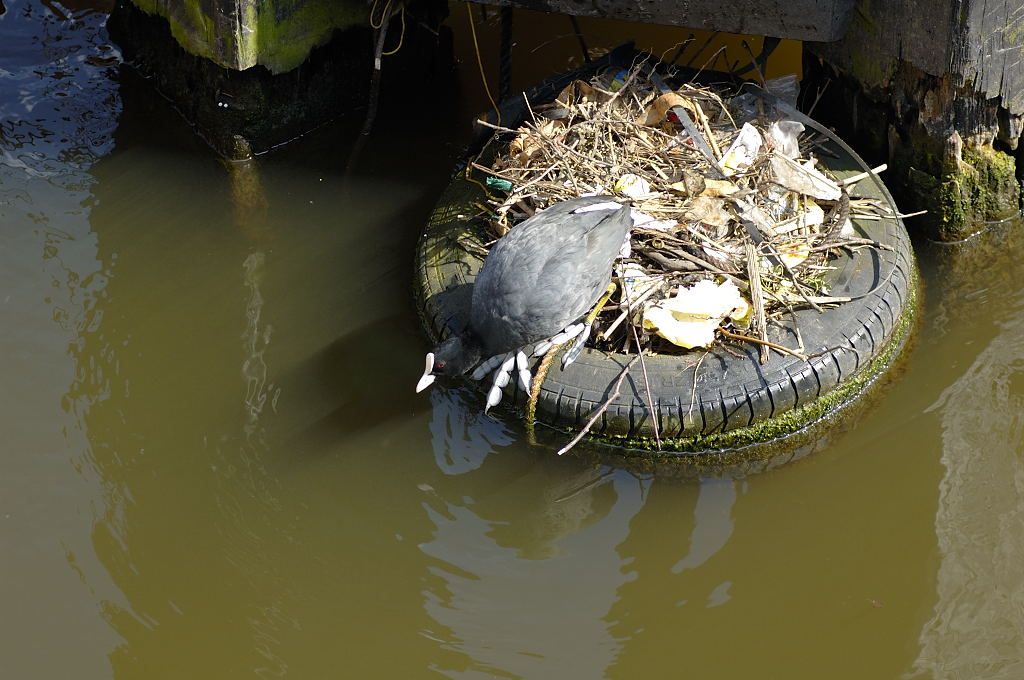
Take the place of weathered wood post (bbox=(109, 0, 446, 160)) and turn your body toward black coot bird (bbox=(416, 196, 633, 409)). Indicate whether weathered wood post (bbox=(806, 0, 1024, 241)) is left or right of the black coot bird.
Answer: left

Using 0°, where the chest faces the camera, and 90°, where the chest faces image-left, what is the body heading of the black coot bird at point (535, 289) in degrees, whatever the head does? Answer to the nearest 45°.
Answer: approximately 45°

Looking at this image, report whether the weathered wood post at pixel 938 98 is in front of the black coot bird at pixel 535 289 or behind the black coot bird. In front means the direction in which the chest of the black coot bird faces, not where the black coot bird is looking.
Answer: behind

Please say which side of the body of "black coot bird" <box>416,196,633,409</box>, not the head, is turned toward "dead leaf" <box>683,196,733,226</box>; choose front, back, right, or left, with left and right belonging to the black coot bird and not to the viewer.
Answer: back

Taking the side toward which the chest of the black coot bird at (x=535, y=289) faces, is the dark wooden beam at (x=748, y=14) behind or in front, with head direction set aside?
behind

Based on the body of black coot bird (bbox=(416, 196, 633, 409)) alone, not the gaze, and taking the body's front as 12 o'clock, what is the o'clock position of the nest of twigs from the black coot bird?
The nest of twigs is roughly at 6 o'clock from the black coot bird.
